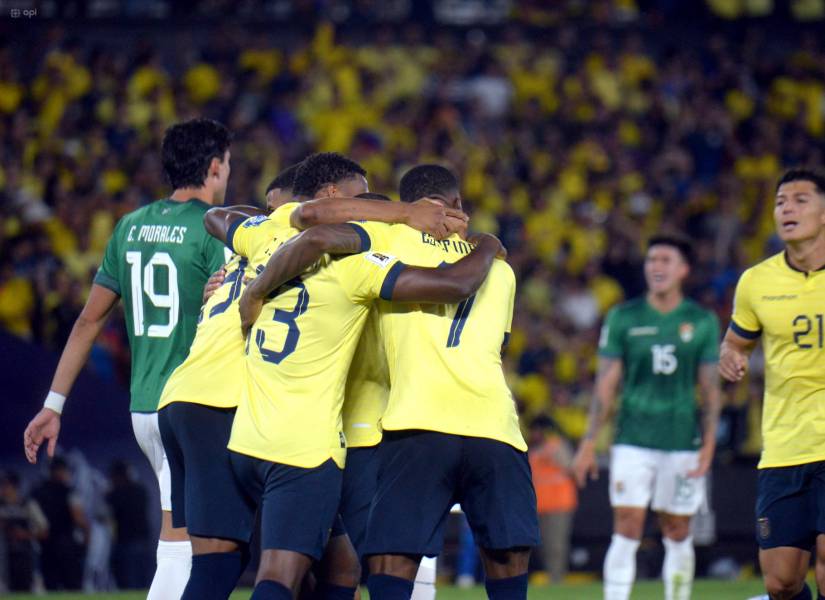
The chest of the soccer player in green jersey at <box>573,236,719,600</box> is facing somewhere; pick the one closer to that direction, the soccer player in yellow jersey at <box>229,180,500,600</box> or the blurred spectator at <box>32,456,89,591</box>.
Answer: the soccer player in yellow jersey

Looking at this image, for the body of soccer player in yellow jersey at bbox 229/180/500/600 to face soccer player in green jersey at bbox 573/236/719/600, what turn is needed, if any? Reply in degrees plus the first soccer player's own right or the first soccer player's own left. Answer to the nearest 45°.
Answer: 0° — they already face them

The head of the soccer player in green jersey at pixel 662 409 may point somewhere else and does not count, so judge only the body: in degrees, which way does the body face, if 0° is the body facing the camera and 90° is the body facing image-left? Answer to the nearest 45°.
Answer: approximately 0°

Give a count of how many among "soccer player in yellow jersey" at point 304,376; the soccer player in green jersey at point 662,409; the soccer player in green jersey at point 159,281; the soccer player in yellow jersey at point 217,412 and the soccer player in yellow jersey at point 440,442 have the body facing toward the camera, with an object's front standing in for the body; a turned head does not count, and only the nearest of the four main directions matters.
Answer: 1

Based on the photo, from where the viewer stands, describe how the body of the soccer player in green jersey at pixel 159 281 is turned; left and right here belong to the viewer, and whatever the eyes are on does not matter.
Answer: facing away from the viewer and to the right of the viewer

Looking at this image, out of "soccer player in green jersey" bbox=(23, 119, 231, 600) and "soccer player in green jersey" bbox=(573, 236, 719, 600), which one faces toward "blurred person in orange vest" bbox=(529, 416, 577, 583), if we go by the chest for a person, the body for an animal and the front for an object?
"soccer player in green jersey" bbox=(23, 119, 231, 600)

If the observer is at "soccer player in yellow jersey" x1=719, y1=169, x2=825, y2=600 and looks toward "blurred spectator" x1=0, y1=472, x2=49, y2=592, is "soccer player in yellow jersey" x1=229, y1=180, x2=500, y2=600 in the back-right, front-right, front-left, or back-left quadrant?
front-left

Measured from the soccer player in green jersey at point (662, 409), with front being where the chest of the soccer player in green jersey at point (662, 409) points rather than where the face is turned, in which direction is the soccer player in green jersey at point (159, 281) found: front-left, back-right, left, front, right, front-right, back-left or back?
front-right

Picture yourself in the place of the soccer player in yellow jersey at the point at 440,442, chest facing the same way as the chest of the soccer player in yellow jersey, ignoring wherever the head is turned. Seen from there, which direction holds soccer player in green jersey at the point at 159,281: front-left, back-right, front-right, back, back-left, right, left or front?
front-left

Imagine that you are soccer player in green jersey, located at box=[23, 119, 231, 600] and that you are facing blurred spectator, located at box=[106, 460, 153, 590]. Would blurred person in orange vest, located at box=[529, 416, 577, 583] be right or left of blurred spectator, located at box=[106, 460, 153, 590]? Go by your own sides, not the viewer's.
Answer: right

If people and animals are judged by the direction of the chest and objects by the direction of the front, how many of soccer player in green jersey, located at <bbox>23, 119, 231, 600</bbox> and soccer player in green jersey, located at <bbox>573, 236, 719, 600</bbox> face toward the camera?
1

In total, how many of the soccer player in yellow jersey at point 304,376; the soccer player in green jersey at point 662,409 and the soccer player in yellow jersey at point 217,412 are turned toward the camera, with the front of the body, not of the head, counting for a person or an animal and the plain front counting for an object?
1

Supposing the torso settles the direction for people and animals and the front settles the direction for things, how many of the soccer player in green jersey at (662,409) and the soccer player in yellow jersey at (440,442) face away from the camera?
1

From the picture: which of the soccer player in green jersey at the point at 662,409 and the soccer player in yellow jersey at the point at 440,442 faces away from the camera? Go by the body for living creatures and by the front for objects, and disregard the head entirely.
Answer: the soccer player in yellow jersey

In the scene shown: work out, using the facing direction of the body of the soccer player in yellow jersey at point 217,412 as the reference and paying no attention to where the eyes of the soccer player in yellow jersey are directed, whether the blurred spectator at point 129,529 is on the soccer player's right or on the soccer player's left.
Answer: on the soccer player's left

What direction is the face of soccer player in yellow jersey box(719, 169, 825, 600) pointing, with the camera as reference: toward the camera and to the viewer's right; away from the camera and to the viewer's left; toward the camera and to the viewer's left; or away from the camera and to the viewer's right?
toward the camera and to the viewer's left
